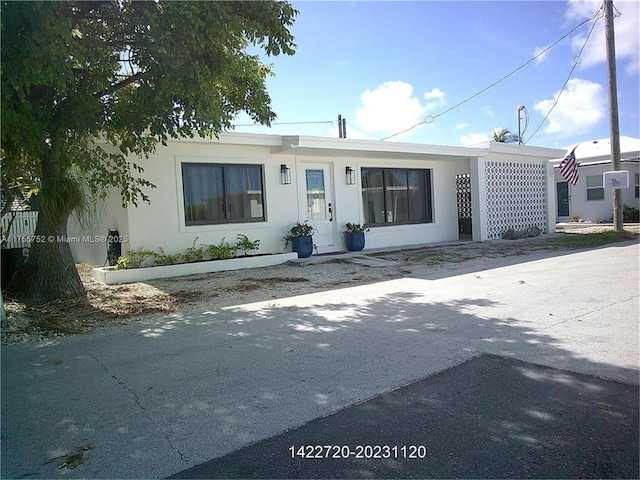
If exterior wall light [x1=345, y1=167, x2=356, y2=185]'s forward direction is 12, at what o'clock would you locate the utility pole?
The utility pole is roughly at 10 o'clock from the exterior wall light.

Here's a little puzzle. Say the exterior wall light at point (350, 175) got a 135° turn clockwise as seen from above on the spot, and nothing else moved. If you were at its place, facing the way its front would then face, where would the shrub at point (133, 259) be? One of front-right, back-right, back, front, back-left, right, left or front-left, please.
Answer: front-left

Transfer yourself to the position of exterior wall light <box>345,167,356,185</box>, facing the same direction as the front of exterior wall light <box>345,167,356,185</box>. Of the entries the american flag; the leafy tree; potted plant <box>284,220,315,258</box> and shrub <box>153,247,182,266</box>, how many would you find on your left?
1

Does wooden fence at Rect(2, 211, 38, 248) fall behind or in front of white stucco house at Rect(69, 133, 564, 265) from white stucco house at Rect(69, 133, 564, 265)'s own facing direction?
behind

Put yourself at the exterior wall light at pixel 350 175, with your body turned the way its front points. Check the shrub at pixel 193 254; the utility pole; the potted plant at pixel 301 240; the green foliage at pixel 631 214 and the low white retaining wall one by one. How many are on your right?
3

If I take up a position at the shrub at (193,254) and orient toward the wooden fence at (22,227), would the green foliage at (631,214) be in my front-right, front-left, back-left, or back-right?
back-right

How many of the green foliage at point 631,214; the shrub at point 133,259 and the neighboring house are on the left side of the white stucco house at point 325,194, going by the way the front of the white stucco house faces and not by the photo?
2

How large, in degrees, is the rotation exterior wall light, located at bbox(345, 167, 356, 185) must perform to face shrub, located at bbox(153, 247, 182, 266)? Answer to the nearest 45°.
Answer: approximately 90° to its right

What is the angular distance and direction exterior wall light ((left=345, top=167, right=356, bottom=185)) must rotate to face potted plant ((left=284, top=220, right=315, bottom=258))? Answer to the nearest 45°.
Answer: approximately 90° to its right

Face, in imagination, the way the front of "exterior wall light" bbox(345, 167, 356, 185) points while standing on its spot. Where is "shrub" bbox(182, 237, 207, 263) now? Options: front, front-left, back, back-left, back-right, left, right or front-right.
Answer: right

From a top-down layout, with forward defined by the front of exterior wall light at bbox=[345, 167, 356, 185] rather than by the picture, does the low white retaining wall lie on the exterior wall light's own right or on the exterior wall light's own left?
on the exterior wall light's own right

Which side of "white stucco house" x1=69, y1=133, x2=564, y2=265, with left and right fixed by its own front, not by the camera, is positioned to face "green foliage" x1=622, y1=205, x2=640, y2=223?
left

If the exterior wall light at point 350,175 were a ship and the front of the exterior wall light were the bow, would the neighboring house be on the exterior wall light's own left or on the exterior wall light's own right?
on the exterior wall light's own left

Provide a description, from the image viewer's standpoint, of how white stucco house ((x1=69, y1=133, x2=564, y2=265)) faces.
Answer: facing the viewer and to the right of the viewer

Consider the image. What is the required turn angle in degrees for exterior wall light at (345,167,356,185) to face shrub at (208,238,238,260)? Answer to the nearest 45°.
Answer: approximately 90° to its right

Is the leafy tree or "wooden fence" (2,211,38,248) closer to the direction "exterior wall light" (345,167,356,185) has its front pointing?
the leafy tree

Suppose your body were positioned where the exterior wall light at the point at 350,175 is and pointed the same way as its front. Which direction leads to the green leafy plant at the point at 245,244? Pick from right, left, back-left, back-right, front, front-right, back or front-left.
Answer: right
